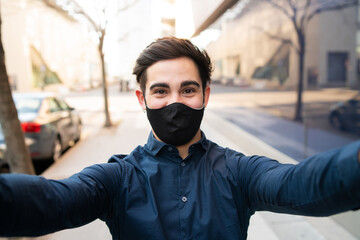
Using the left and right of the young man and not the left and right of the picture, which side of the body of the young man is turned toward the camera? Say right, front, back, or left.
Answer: front

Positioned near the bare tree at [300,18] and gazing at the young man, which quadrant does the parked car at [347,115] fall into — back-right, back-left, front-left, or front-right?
front-left

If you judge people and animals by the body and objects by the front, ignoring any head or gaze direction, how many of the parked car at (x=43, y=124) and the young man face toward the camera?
1

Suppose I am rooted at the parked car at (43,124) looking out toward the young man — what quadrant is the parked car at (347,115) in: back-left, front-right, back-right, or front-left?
front-left

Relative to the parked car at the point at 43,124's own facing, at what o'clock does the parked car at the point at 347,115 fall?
the parked car at the point at 347,115 is roughly at 3 o'clock from the parked car at the point at 43,124.

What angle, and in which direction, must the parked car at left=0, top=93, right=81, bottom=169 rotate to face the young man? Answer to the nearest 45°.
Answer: approximately 135° to its right

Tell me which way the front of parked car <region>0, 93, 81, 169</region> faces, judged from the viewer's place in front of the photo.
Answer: facing away from the viewer and to the right of the viewer

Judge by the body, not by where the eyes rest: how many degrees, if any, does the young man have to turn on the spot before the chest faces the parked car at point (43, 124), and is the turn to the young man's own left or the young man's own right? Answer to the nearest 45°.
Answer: approximately 135° to the young man's own right

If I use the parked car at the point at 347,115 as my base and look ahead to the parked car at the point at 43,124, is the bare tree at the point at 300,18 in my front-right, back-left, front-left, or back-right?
front-right

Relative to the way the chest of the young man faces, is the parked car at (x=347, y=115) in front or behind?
behind

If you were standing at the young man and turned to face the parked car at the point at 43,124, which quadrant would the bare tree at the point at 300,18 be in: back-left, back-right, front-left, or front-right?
front-right

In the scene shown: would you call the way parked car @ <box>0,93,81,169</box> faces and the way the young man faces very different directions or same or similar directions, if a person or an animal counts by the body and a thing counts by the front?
very different directions

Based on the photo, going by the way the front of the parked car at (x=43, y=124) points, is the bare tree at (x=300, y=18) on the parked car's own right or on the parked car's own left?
on the parked car's own right

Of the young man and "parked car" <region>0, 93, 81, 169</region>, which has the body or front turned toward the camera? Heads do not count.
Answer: the young man

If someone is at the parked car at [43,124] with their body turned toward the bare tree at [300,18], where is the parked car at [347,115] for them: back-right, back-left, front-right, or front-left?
front-right
